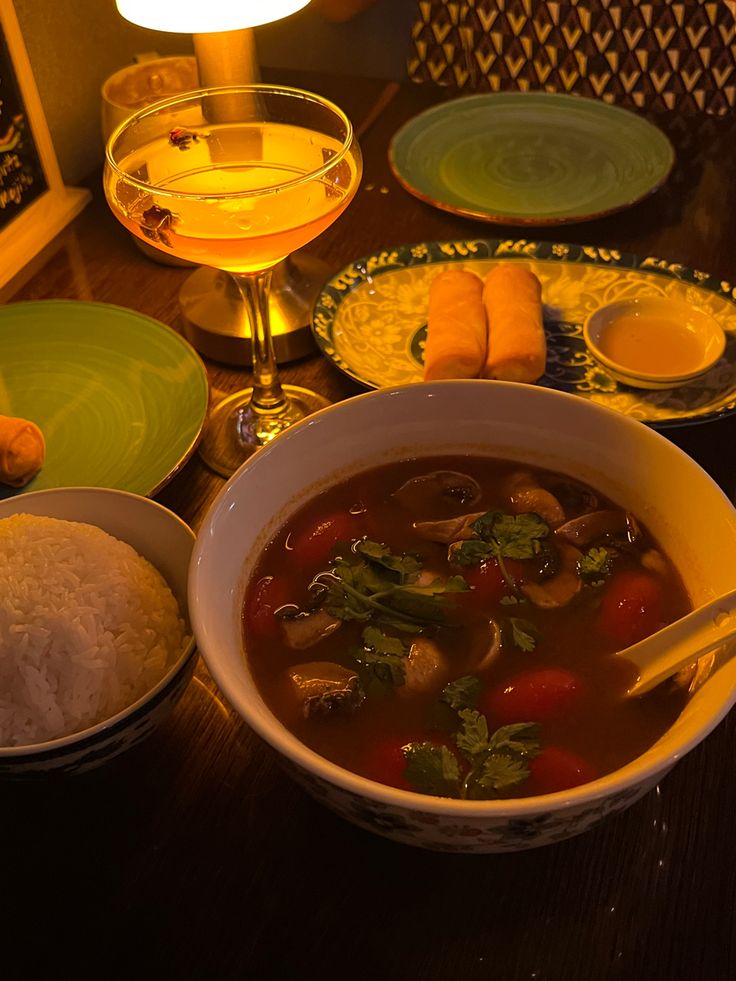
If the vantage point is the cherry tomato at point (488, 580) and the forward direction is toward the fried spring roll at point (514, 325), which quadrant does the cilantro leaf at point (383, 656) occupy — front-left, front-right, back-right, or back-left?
back-left

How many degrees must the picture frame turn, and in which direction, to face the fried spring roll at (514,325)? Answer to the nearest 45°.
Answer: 0° — it already faces it

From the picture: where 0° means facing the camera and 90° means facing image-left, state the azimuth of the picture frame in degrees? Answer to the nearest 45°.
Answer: approximately 315°

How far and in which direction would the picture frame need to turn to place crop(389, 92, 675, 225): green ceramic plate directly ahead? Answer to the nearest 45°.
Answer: approximately 45° to its left

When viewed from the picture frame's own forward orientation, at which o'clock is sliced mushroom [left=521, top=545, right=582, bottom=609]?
The sliced mushroom is roughly at 1 o'clock from the picture frame.

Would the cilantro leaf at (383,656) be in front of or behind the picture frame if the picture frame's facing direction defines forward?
in front

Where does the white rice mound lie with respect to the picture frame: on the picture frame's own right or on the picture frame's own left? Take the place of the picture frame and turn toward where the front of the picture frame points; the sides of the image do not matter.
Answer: on the picture frame's own right

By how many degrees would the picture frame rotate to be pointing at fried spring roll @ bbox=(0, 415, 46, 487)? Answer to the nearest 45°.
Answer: approximately 45° to its right

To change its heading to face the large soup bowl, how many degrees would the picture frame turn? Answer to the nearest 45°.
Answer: approximately 45° to its right

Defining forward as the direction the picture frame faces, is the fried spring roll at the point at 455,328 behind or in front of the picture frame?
in front
